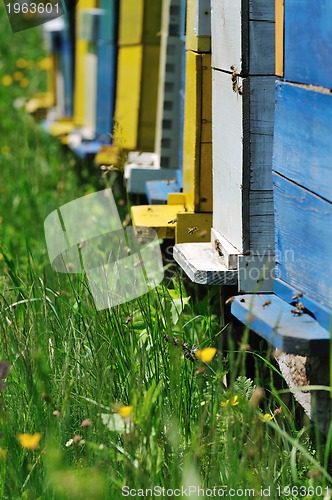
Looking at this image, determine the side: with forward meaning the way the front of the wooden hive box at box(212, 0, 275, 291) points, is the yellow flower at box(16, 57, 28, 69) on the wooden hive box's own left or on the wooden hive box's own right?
on the wooden hive box's own right

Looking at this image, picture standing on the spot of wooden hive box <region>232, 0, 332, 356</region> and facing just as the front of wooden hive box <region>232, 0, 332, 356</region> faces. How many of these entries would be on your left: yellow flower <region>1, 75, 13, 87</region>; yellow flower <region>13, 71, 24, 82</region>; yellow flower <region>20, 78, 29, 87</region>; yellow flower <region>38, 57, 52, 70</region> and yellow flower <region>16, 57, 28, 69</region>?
0

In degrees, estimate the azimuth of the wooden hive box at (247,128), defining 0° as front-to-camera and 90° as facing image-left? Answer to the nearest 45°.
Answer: approximately 45°

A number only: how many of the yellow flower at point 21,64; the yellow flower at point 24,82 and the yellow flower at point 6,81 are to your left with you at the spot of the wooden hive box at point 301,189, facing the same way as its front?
0

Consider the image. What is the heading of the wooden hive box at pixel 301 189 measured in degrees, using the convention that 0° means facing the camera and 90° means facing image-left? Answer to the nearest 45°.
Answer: approximately 45°

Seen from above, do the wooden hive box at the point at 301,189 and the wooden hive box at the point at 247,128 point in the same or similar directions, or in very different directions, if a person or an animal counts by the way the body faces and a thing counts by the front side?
same or similar directions

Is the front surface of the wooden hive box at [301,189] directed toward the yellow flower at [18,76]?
no

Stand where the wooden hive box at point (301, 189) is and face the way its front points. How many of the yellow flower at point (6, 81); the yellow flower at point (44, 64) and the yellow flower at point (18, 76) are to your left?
0

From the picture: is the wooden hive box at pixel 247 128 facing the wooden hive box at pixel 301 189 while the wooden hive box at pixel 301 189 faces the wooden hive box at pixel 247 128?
no
